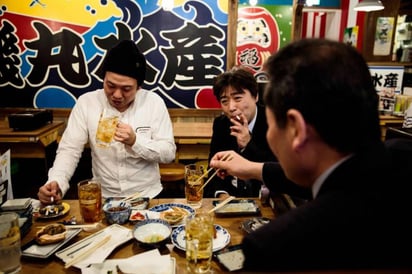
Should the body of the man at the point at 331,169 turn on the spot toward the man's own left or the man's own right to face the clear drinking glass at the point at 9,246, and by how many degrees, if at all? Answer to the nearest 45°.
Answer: approximately 45° to the man's own left

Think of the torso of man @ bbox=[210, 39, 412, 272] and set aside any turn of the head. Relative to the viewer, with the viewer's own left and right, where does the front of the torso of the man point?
facing away from the viewer and to the left of the viewer

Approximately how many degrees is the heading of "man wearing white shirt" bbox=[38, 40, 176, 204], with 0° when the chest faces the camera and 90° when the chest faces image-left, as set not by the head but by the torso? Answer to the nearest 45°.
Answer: approximately 0°

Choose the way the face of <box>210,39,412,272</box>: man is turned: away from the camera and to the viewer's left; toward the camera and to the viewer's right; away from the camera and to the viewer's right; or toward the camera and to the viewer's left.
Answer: away from the camera and to the viewer's left

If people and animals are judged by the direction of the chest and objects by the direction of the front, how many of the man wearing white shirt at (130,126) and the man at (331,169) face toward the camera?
1

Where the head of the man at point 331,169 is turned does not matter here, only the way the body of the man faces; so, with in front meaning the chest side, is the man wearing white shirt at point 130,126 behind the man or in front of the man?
in front

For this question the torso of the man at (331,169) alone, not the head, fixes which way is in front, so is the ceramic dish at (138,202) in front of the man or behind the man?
in front

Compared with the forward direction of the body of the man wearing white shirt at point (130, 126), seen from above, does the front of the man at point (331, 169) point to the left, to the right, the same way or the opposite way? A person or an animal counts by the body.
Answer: the opposite way

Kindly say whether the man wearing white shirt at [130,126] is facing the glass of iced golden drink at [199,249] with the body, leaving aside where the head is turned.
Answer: yes

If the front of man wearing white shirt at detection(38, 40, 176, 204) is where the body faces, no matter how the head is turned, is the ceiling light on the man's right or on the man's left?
on the man's left

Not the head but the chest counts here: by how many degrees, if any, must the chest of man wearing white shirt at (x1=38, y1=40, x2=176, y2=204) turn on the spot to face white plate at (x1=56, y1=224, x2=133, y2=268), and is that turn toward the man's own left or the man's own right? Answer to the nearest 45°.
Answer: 0° — they already face it
